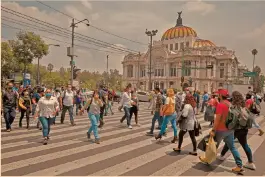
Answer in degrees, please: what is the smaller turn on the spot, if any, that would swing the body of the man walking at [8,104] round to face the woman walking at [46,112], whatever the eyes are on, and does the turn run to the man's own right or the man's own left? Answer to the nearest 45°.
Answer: approximately 45° to the man's own left

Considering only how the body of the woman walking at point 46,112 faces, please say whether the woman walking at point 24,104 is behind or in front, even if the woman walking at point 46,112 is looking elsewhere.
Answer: behind

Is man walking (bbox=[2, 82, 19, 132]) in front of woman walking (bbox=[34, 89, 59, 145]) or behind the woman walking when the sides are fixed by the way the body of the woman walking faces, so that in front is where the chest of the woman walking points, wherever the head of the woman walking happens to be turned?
behind

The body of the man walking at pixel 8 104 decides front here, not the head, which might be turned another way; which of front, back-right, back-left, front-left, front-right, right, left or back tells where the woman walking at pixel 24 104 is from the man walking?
back-left

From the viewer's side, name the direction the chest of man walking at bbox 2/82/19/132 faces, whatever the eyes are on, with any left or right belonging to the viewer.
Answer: facing the viewer

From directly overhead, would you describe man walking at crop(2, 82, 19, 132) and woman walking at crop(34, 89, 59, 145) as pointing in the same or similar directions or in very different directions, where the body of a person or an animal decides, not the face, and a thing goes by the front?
same or similar directions
